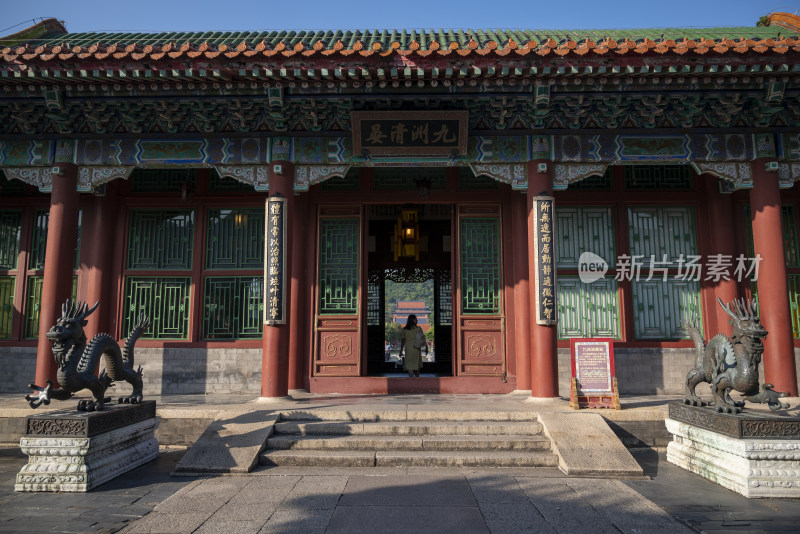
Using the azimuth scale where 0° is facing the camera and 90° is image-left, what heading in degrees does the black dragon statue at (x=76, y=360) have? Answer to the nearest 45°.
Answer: approximately 45°

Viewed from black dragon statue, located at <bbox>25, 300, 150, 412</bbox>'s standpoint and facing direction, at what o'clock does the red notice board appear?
The red notice board is roughly at 8 o'clock from the black dragon statue.

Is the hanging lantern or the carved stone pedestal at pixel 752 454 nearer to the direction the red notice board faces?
the carved stone pedestal

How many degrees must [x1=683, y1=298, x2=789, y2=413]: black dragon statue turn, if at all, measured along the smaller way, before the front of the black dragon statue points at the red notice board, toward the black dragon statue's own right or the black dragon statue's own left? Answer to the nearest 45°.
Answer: approximately 180°

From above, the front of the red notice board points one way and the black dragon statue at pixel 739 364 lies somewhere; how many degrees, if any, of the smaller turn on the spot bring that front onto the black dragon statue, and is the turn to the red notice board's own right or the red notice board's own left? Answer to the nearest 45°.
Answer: approximately 45° to the red notice board's own left

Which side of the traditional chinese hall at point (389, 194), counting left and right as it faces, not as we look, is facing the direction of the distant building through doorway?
back

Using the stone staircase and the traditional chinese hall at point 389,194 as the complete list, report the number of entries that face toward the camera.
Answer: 2

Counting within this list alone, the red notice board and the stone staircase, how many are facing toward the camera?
2

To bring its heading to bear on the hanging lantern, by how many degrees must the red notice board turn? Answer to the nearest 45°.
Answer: approximately 135° to its right

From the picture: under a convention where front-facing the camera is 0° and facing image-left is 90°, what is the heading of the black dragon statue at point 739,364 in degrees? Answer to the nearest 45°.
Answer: approximately 315°

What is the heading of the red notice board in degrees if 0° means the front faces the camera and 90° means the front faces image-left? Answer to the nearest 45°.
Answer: approximately 0°
